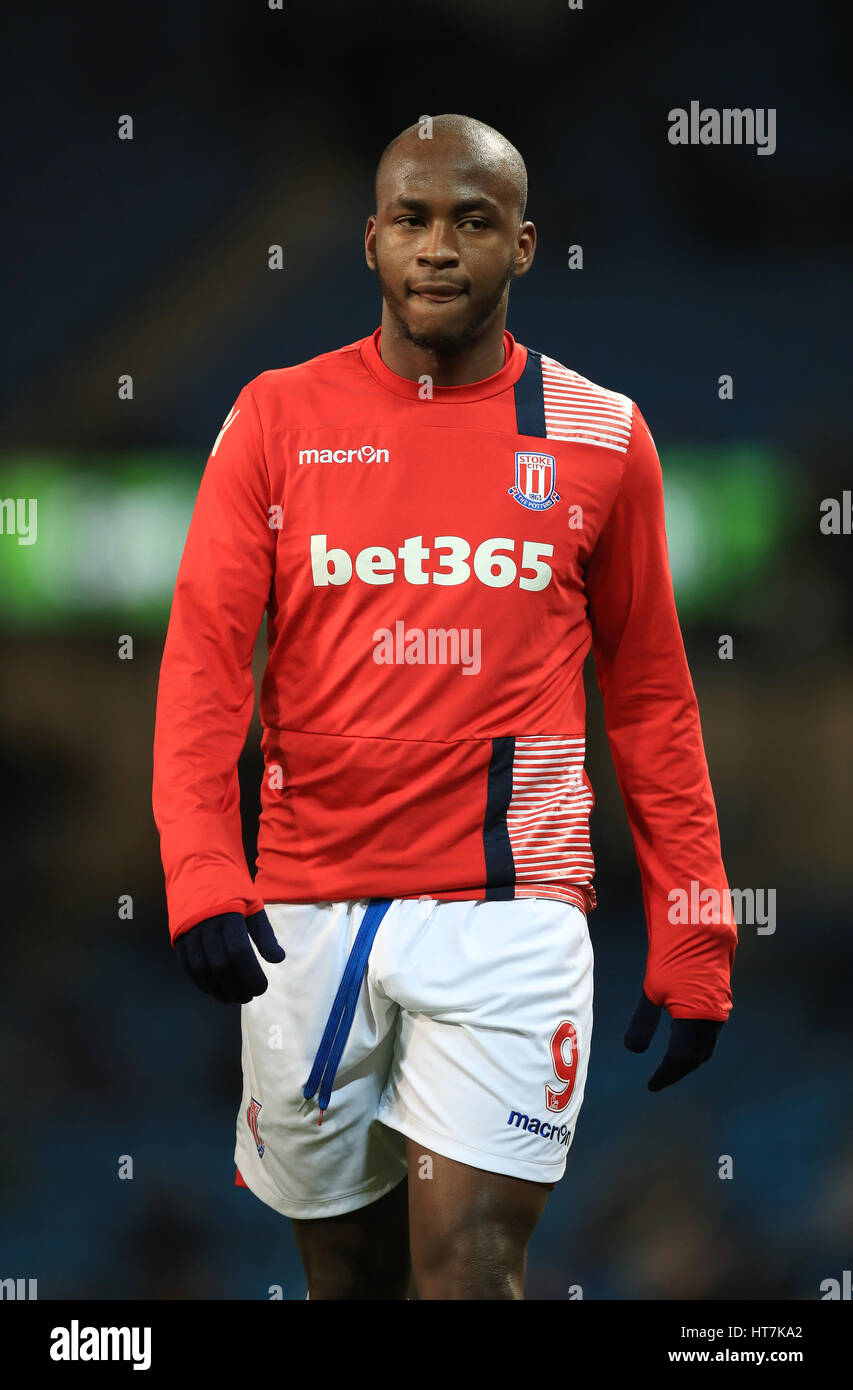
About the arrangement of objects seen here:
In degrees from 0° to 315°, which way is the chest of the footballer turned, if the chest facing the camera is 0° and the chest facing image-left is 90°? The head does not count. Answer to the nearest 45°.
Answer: approximately 0°
